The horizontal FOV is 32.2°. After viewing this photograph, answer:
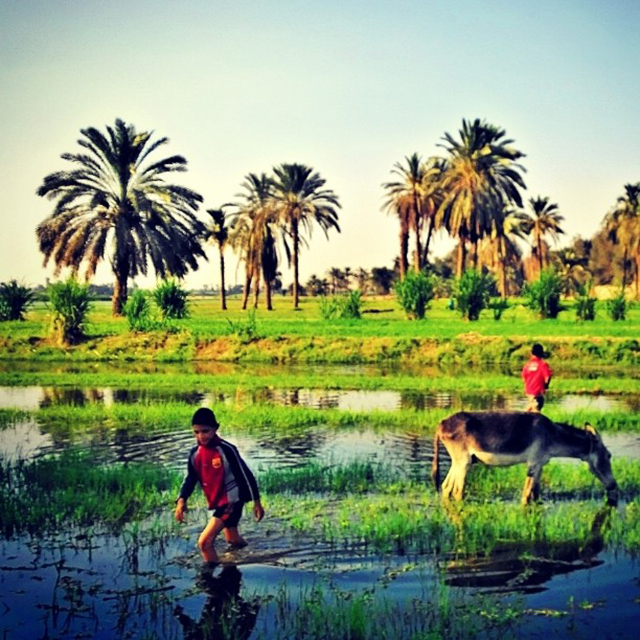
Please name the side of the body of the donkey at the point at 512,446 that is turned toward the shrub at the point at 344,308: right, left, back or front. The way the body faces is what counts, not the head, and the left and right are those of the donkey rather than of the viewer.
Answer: left

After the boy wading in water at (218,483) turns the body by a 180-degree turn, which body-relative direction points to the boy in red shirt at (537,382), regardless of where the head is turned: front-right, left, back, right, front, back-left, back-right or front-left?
front

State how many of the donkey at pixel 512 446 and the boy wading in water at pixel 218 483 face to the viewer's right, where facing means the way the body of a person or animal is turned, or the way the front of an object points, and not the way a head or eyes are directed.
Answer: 1

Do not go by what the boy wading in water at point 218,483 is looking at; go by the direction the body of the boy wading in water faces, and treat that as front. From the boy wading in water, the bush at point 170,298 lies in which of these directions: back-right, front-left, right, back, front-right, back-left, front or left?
back-right

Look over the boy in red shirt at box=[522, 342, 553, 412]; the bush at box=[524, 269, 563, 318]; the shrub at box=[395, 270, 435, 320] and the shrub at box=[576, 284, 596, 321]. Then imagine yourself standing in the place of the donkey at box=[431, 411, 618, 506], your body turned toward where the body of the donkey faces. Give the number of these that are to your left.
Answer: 4

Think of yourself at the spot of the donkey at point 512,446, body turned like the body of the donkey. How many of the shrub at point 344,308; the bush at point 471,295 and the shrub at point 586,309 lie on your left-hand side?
3

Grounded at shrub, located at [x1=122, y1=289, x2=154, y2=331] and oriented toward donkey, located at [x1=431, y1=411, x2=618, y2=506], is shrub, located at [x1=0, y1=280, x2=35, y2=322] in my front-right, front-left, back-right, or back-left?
back-right

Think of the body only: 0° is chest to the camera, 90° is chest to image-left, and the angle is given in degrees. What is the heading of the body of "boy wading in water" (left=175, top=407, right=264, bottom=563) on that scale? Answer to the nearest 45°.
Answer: approximately 45°

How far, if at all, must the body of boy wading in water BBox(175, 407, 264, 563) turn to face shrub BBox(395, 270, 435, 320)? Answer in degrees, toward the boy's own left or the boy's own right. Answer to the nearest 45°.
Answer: approximately 135° to the boy's own right

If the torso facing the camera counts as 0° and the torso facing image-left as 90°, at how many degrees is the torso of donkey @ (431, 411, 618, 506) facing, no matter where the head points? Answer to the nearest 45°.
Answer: approximately 270°

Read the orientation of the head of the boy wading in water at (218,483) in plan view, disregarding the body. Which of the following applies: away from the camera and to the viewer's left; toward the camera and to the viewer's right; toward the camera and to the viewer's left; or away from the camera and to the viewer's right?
toward the camera and to the viewer's left

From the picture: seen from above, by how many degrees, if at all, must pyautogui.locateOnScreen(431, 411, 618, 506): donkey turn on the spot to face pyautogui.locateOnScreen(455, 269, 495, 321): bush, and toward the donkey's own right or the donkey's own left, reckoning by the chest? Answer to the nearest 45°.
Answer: approximately 90° to the donkey's own left

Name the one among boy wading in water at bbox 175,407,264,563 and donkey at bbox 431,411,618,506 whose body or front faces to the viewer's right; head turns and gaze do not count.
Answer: the donkey
